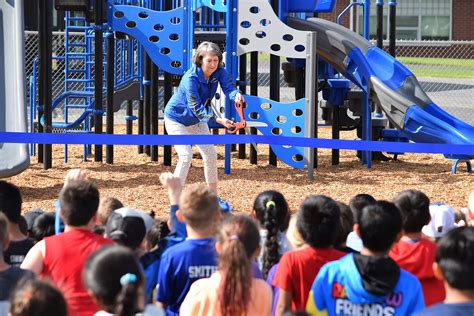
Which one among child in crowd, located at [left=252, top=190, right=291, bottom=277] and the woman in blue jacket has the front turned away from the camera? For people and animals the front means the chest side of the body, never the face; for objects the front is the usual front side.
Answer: the child in crowd

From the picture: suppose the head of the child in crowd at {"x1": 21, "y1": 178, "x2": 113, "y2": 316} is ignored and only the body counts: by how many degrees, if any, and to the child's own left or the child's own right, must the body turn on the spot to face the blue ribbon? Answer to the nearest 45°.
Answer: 0° — they already face it

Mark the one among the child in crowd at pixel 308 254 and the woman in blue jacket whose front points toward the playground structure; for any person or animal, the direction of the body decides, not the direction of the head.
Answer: the child in crowd

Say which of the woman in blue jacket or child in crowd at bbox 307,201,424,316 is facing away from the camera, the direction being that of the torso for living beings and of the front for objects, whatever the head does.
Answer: the child in crowd

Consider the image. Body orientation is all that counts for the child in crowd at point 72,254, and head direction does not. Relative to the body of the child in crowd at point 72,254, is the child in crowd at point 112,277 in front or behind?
behind

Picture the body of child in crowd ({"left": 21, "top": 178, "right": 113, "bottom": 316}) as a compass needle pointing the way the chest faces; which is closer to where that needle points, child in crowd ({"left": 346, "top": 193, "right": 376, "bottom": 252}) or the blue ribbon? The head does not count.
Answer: the blue ribbon

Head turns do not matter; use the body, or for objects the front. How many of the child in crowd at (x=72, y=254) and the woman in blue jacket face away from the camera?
1

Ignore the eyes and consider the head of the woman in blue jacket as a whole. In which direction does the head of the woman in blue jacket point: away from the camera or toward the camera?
toward the camera

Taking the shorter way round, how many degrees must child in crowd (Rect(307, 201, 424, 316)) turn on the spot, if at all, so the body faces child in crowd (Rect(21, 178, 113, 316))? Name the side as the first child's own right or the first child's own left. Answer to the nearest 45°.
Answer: approximately 90° to the first child's own left

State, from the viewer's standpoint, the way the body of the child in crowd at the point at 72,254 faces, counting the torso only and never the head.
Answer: away from the camera

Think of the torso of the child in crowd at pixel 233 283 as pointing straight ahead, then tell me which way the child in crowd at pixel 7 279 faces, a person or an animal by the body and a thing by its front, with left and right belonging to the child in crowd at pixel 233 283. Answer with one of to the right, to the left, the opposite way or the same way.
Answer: the same way

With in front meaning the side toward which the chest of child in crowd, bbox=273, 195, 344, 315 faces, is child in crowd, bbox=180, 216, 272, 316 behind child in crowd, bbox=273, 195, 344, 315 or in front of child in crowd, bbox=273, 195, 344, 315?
behind

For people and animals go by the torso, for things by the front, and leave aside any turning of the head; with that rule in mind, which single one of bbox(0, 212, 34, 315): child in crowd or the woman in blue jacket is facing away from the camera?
the child in crowd

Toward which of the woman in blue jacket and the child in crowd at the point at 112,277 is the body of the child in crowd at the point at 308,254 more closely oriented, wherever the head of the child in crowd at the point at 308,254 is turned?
the woman in blue jacket

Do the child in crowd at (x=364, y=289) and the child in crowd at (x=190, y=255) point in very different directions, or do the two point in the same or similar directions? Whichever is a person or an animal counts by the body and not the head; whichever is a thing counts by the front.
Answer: same or similar directions

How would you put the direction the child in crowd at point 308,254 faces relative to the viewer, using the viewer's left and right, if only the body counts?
facing away from the viewer

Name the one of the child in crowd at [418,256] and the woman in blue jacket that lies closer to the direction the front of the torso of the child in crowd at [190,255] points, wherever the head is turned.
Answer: the woman in blue jacket

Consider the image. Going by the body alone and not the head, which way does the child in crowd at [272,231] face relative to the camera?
away from the camera

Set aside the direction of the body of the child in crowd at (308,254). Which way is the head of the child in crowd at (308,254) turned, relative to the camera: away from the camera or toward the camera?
away from the camera

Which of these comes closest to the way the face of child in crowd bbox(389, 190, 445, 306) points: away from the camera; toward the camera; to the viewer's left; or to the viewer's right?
away from the camera

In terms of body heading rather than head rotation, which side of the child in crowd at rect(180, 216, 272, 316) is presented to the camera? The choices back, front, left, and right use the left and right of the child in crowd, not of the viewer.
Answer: back

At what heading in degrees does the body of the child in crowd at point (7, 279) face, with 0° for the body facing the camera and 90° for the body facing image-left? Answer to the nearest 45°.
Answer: approximately 180°
